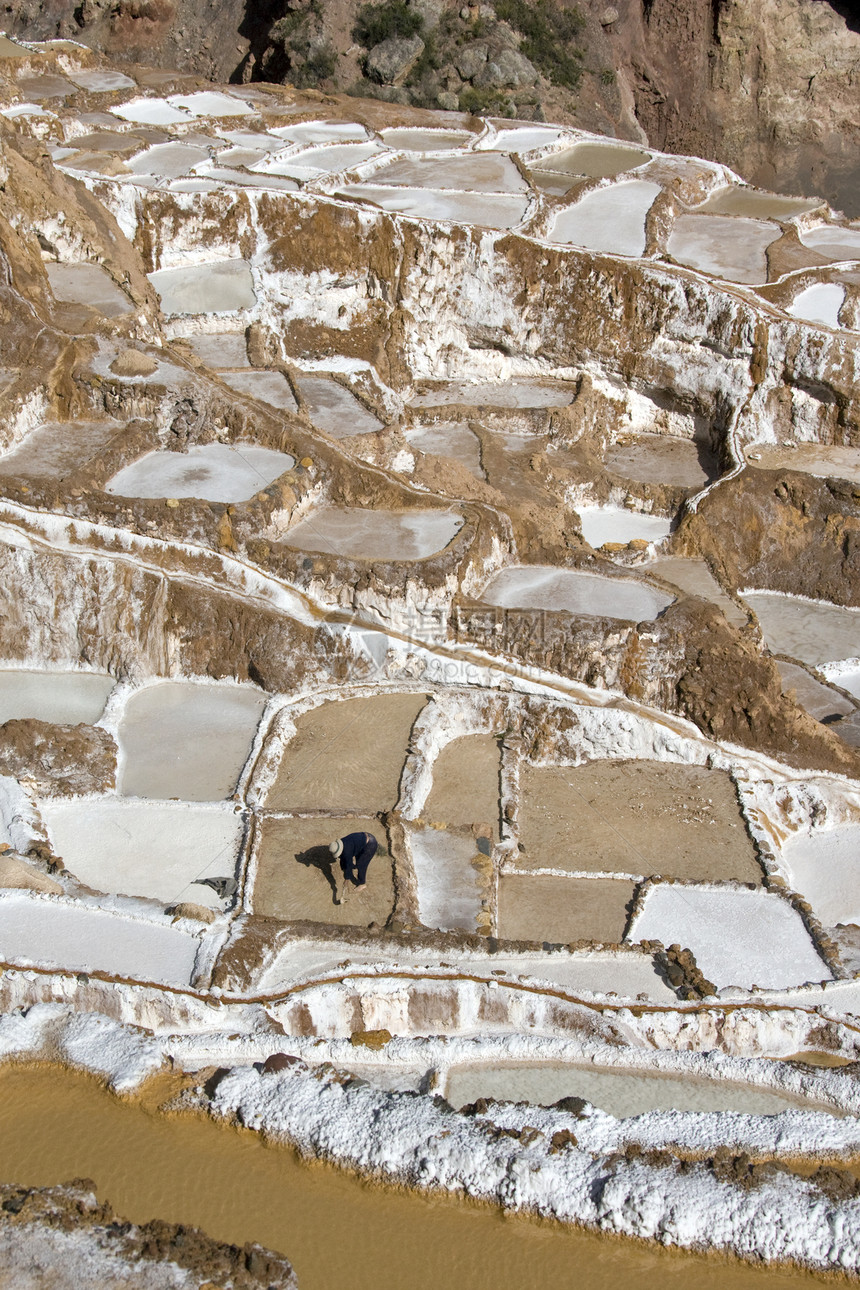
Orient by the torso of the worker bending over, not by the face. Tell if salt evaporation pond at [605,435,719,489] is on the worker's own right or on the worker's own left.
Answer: on the worker's own right

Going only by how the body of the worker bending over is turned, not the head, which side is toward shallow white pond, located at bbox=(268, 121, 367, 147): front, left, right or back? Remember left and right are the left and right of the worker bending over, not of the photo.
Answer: right

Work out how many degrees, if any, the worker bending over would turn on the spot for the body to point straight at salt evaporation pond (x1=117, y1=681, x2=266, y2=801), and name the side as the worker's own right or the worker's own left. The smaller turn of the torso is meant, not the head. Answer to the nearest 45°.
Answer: approximately 45° to the worker's own right

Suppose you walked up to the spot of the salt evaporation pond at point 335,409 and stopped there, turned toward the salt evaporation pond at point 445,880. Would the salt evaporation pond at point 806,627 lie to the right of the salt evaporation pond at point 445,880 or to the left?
left

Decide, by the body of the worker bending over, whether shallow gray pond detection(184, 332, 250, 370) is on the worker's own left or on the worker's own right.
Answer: on the worker's own right

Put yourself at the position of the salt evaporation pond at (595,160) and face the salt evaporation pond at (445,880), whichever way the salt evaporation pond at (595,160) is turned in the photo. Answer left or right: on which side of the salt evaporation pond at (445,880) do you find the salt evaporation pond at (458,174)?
right

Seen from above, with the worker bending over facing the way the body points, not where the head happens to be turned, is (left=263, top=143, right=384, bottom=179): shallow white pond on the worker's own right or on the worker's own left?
on the worker's own right

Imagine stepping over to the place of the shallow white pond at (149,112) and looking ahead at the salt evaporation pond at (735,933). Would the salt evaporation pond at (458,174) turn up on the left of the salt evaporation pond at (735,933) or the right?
left

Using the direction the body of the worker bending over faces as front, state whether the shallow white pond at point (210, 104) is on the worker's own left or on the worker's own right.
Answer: on the worker's own right

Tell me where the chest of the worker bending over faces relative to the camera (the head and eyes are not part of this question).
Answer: to the viewer's left
